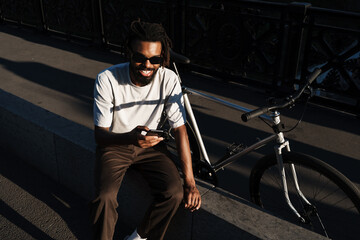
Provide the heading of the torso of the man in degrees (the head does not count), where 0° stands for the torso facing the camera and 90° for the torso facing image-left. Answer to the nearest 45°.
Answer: approximately 0°

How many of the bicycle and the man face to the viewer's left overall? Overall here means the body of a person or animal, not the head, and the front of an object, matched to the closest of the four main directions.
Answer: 0

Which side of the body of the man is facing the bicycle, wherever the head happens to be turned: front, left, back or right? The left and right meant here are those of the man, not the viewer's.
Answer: left
